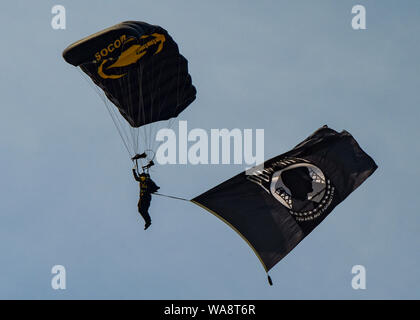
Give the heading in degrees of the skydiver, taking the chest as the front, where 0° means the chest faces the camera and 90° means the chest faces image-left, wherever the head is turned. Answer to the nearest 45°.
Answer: approximately 45°

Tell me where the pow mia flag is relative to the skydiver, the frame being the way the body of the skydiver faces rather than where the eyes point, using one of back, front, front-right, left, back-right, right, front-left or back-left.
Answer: back-left
